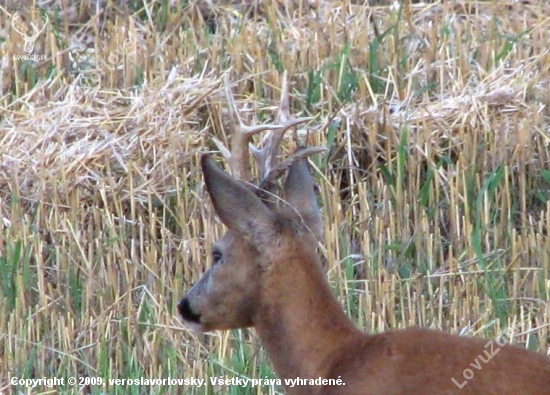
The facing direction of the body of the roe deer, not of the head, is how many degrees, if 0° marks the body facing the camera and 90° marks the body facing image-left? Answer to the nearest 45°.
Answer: approximately 90°
